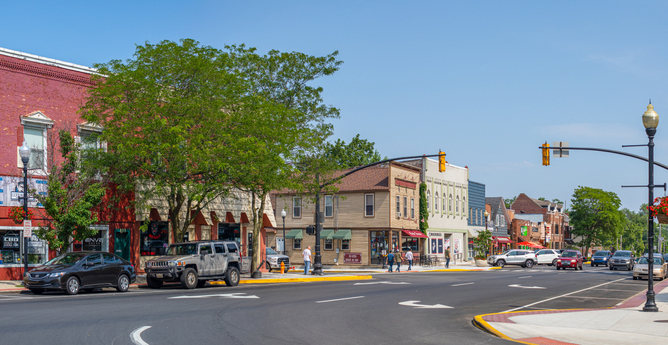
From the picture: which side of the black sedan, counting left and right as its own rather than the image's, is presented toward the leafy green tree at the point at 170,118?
back

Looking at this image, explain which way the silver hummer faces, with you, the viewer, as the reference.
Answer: facing the viewer and to the left of the viewer

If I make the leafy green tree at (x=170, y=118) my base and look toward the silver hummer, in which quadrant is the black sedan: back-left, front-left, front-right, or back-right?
front-right

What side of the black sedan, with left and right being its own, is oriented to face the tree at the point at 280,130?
back

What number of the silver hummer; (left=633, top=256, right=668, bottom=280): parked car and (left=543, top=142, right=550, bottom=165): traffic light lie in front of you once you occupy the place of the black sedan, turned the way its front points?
0

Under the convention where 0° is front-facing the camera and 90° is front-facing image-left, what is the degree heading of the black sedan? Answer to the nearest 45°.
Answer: approximately 45°

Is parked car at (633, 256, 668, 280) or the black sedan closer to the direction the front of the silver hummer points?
the black sedan

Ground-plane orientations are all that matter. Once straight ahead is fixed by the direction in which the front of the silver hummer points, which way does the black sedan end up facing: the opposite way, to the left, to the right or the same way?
the same way

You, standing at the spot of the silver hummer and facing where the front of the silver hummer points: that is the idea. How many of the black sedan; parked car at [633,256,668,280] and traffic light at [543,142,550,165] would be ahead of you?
1
